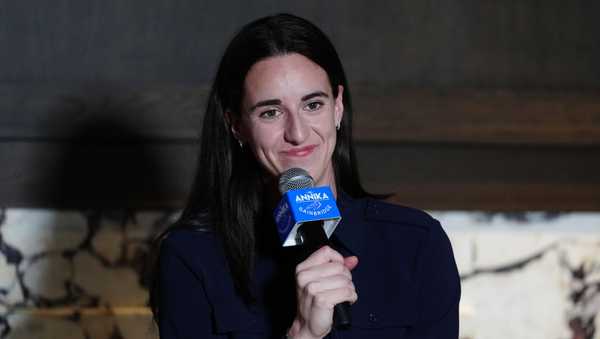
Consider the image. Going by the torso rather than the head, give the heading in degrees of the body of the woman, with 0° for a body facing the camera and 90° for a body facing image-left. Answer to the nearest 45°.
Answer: approximately 0°
